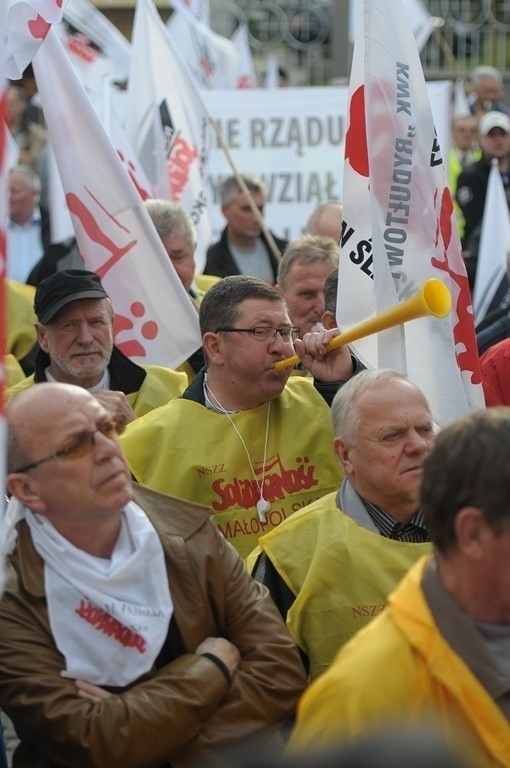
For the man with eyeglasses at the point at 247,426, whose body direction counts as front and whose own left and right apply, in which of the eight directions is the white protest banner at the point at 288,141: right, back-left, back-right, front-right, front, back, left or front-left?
back-left

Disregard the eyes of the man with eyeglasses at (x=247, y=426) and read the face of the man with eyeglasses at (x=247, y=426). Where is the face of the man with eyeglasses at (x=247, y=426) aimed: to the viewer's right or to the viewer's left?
to the viewer's right

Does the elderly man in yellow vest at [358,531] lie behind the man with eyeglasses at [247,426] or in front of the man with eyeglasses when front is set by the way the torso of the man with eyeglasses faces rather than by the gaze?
in front

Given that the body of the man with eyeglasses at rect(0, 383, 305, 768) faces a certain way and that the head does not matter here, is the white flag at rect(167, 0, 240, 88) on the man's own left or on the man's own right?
on the man's own left

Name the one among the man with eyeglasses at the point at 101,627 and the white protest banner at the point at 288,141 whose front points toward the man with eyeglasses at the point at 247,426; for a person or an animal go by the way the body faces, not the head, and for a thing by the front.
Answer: the white protest banner

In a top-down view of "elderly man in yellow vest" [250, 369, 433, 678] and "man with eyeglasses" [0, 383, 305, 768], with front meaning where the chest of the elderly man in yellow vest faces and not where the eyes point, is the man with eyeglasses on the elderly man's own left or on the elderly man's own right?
on the elderly man's own right

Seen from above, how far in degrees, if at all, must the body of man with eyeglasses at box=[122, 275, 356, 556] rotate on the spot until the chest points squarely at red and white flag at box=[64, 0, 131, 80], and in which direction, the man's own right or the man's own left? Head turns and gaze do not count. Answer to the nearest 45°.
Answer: approximately 135° to the man's own left

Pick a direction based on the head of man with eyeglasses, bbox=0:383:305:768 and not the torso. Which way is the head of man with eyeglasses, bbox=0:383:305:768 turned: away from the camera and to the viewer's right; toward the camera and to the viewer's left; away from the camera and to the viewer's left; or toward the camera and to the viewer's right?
toward the camera and to the viewer's right

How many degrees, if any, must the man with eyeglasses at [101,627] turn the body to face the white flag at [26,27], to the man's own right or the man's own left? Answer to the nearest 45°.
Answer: approximately 135° to the man's own left
